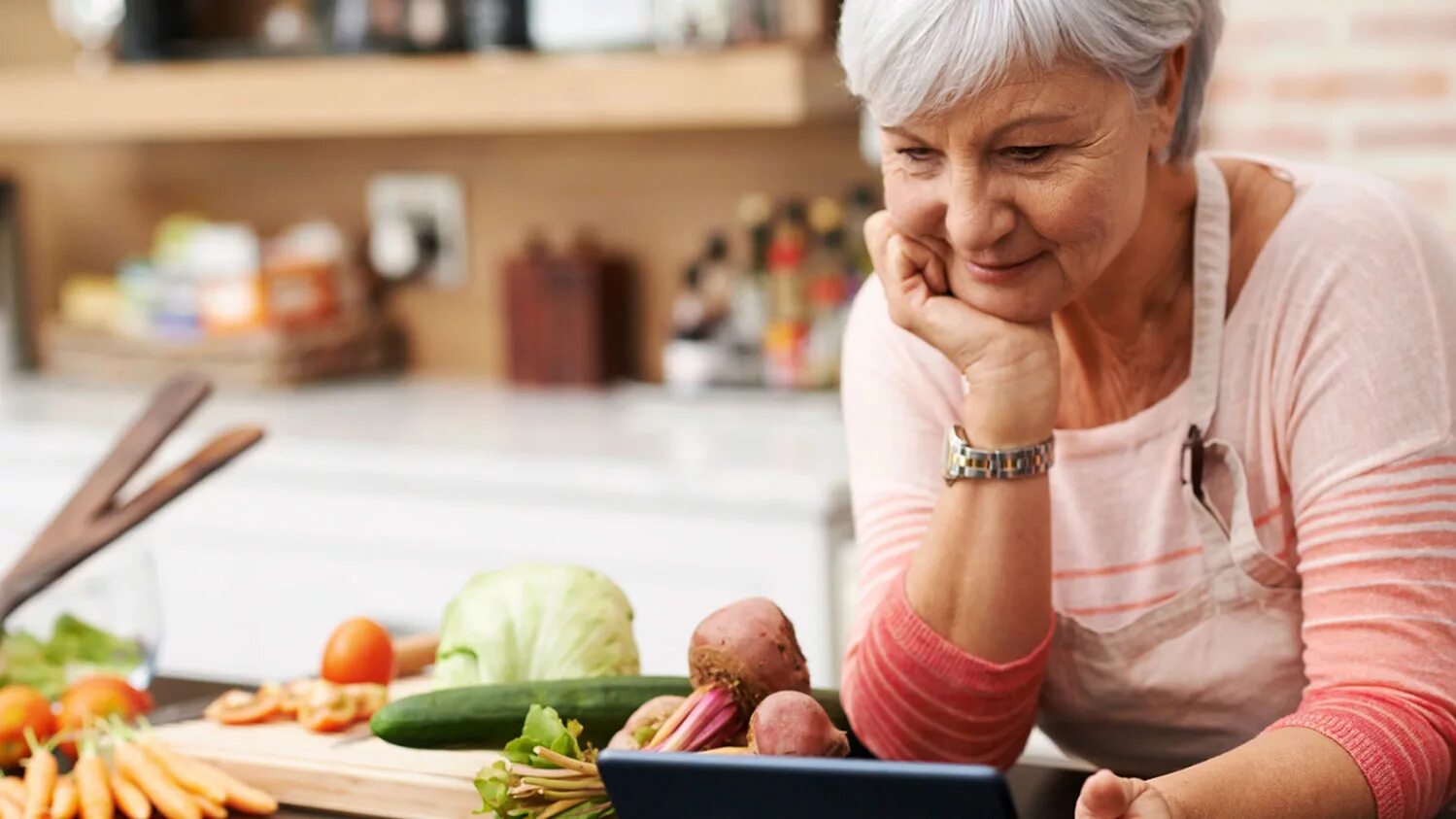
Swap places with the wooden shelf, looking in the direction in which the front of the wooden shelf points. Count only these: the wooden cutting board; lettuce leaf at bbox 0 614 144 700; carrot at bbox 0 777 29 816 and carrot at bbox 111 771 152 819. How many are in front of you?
4

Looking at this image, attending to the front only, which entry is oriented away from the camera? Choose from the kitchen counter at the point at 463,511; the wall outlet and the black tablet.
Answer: the black tablet

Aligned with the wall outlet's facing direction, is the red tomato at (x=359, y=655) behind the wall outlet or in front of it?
in front

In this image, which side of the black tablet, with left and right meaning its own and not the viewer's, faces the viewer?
back

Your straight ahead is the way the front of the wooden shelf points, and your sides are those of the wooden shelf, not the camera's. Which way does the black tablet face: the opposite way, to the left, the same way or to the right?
the opposite way

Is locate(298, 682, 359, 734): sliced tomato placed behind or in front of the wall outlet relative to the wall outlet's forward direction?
in front

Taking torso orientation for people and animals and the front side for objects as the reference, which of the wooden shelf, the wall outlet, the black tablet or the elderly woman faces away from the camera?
the black tablet

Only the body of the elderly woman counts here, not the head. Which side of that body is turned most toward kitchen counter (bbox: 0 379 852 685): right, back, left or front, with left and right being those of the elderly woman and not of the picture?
right
